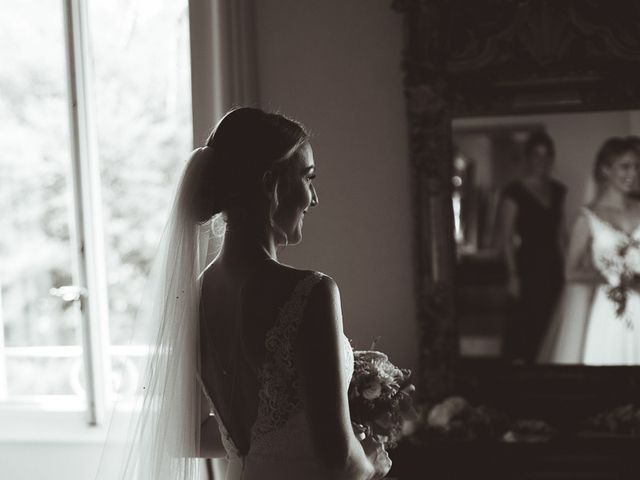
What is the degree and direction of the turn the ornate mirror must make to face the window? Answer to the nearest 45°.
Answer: approximately 90° to its right

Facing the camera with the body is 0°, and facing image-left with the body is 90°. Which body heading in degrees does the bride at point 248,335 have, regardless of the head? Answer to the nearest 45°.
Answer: approximately 225°

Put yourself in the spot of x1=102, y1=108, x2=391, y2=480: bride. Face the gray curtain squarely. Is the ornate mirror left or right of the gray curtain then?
right

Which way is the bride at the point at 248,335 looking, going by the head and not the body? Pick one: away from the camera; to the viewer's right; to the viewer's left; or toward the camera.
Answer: to the viewer's right

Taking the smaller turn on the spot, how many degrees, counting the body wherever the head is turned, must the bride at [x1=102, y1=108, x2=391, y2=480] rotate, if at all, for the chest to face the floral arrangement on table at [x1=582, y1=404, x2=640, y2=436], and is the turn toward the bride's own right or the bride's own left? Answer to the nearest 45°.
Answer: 0° — they already face it

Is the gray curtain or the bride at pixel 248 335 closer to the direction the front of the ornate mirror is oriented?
the bride

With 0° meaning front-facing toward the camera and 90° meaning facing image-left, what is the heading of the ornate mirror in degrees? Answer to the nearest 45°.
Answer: approximately 0°

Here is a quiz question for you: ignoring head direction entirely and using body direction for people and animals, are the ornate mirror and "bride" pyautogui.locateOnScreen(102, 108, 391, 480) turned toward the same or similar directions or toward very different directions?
very different directions

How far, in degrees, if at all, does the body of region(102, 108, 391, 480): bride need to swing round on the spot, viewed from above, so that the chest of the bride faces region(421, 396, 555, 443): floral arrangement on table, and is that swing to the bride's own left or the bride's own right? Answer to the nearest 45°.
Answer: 0° — they already face it
